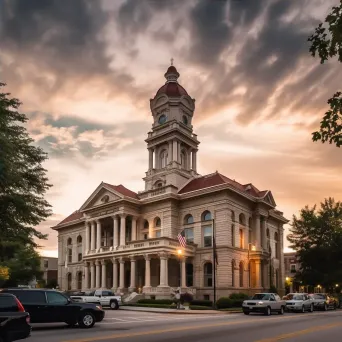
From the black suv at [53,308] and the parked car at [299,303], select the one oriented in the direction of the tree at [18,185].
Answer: the parked car

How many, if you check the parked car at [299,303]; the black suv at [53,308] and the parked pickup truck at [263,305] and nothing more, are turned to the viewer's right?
1

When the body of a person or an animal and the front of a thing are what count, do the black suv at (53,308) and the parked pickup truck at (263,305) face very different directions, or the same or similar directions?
very different directions

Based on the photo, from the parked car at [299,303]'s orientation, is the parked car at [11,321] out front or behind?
out front

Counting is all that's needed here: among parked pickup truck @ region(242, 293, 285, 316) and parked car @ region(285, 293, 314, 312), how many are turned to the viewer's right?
0

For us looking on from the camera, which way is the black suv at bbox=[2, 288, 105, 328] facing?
facing to the right of the viewer

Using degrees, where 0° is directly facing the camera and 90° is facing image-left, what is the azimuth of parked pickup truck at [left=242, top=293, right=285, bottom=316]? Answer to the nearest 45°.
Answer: approximately 45°

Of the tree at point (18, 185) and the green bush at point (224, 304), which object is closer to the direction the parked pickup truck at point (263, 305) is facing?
the tree
